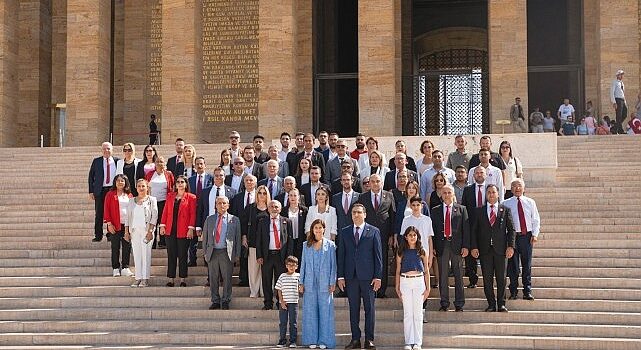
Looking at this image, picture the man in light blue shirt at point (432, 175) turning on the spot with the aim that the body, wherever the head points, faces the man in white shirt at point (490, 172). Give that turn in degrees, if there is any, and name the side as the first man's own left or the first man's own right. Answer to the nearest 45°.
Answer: approximately 90° to the first man's own left

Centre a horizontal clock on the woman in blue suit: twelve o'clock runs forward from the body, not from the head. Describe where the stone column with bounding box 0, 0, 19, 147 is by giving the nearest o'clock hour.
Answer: The stone column is roughly at 5 o'clock from the woman in blue suit.

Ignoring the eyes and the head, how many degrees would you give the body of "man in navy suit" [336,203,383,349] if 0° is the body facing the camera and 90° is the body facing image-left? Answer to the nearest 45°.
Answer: approximately 0°

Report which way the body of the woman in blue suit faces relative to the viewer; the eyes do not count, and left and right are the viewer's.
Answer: facing the viewer

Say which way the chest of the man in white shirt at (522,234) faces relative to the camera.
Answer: toward the camera

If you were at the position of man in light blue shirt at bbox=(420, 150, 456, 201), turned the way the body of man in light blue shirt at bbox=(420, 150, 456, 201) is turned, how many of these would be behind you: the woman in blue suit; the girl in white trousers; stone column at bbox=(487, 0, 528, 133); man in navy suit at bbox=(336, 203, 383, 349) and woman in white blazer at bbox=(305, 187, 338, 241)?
1

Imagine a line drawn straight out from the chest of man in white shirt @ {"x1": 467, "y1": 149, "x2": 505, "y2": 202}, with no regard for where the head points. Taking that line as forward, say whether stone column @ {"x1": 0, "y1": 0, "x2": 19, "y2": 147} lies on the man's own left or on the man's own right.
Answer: on the man's own right

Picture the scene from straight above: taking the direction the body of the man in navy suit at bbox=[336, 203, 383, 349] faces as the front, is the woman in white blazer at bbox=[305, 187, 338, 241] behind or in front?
behind

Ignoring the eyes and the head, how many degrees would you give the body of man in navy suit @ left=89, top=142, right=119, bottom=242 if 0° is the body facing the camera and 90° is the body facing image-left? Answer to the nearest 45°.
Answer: approximately 0°

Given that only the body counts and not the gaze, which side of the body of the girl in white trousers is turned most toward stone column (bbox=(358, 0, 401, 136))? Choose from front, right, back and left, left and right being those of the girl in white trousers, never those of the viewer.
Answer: back

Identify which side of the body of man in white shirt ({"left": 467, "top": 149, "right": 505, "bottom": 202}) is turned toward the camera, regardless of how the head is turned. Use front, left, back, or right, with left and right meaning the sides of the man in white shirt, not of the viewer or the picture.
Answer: front

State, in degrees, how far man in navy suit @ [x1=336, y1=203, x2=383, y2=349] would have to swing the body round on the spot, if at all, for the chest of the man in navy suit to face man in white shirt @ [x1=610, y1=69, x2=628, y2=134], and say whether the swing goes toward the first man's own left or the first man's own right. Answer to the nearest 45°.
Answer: approximately 135° to the first man's own left
